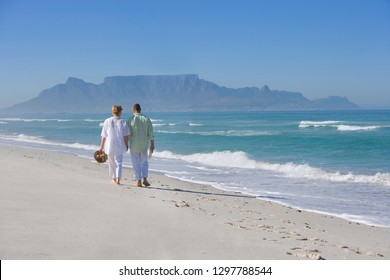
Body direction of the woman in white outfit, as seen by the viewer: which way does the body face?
away from the camera
